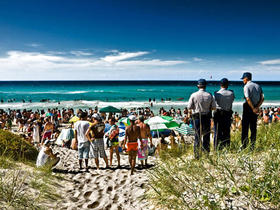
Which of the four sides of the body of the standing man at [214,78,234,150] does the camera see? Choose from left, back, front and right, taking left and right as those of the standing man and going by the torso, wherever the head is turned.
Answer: back

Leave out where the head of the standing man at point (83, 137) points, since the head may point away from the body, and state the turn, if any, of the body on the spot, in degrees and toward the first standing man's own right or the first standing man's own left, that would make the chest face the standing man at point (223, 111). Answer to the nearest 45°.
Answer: approximately 135° to the first standing man's own right

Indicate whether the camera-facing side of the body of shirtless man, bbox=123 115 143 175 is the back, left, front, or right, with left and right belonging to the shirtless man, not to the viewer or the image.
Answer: back

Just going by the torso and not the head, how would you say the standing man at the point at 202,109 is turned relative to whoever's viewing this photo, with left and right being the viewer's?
facing away from the viewer

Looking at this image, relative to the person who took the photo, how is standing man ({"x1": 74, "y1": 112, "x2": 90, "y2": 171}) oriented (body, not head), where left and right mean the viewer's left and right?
facing away from the viewer

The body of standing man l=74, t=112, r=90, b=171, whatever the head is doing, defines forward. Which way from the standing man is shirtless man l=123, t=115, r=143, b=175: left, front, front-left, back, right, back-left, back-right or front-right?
back-right

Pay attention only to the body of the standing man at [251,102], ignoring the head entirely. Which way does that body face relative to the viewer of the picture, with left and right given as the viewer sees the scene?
facing away from the viewer and to the left of the viewer

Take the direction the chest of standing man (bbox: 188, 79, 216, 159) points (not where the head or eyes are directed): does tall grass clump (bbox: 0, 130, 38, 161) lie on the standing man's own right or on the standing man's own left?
on the standing man's own left

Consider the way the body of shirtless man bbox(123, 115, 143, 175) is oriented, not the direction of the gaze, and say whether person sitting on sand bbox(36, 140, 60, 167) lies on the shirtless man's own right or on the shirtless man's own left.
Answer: on the shirtless man's own left

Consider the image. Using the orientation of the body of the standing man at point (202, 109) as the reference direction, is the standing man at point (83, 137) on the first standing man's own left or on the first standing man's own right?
on the first standing man's own left
